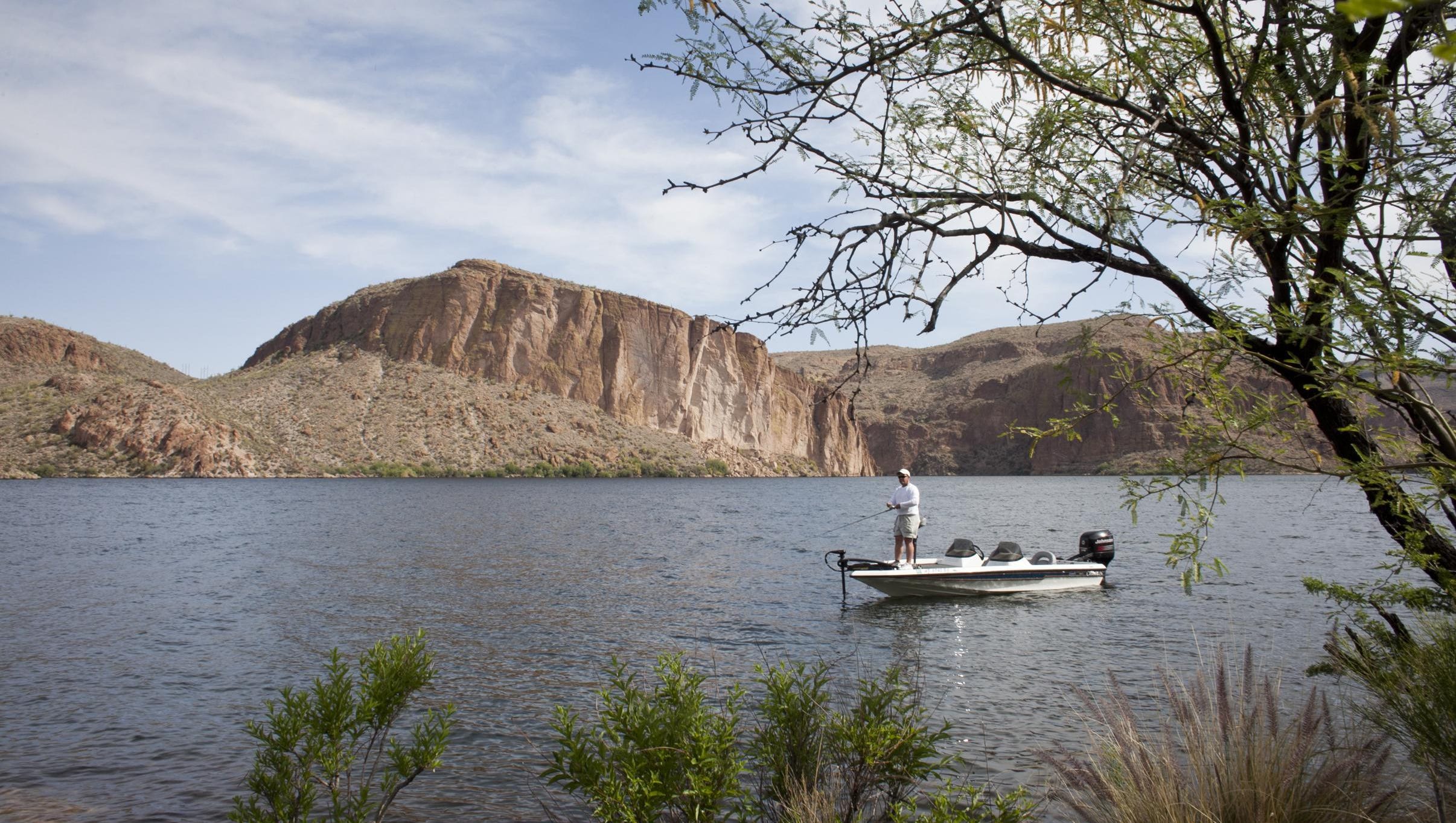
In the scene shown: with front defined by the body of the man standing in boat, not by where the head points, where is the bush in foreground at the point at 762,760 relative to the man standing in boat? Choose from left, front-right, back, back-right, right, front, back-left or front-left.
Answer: front-left

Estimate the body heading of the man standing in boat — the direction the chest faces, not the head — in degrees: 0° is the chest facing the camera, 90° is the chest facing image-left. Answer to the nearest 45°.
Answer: approximately 45°

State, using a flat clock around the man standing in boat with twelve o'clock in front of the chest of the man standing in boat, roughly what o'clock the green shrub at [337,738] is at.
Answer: The green shrub is roughly at 11 o'clock from the man standing in boat.

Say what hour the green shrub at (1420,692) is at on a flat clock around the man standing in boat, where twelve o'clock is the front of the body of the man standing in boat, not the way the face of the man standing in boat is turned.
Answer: The green shrub is roughly at 10 o'clock from the man standing in boat.

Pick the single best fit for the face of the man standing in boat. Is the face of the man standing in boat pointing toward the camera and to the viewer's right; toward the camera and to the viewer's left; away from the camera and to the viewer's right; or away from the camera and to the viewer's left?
toward the camera and to the viewer's left
